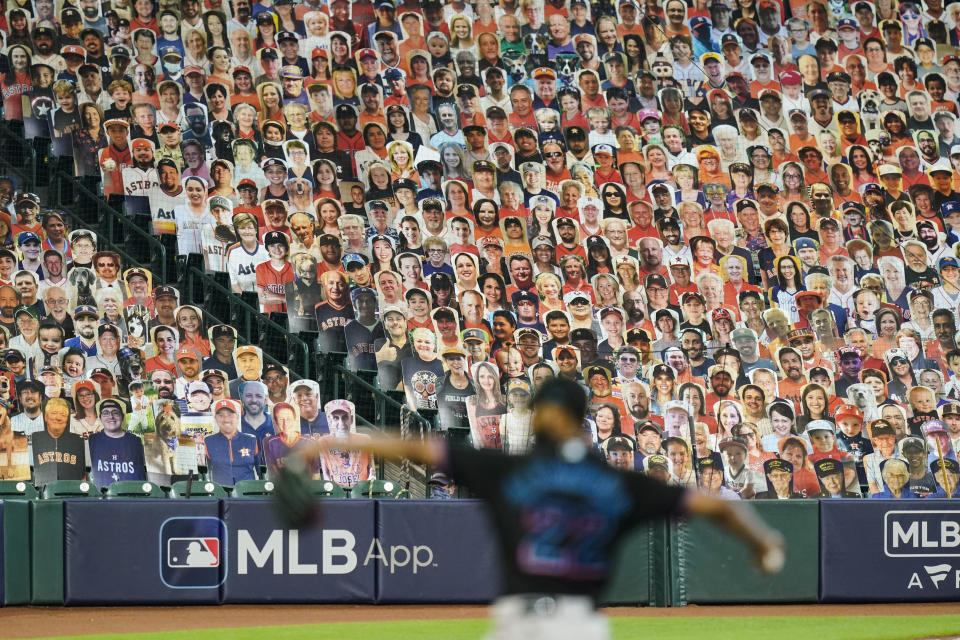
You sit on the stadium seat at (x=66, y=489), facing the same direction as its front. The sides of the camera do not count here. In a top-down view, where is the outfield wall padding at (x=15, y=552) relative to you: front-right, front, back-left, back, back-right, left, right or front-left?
front-right

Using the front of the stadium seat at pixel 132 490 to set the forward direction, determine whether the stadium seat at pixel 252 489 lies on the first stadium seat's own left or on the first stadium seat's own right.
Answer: on the first stadium seat's own left

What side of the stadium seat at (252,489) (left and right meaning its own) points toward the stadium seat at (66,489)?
right

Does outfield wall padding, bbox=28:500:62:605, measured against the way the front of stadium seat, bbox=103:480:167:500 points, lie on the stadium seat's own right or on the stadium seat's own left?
on the stadium seat's own right

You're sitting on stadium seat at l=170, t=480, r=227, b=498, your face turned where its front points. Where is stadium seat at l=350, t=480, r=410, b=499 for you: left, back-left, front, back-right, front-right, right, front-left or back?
left

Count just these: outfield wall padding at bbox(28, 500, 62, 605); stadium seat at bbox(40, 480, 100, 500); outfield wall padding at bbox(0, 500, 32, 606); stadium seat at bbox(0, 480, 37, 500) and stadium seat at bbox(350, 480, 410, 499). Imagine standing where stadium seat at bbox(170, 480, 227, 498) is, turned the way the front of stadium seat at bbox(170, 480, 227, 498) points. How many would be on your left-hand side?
1

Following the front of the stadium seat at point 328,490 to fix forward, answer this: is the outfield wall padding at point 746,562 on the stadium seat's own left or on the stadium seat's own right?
on the stadium seat's own left

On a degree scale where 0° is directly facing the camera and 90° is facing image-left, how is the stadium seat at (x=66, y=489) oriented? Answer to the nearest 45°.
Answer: approximately 0°

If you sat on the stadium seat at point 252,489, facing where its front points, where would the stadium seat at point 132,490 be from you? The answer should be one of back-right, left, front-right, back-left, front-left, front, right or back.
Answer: right

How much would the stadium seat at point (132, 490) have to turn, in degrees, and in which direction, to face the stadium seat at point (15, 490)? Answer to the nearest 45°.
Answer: approximately 90° to its right

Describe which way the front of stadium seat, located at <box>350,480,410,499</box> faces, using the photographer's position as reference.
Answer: facing the viewer

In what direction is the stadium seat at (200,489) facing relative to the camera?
toward the camera

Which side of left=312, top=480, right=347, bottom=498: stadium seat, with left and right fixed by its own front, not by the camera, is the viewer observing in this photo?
front
